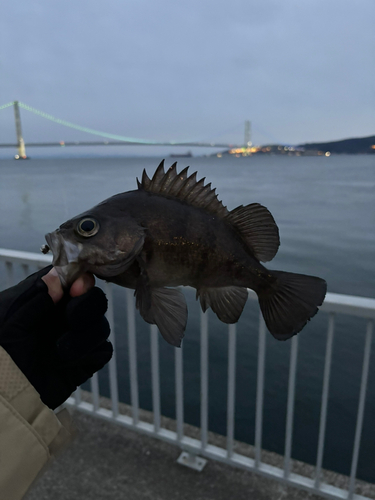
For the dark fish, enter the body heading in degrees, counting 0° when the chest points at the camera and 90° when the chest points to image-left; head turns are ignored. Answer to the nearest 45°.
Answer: approximately 90°

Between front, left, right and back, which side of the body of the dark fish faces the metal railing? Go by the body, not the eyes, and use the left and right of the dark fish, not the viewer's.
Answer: right
